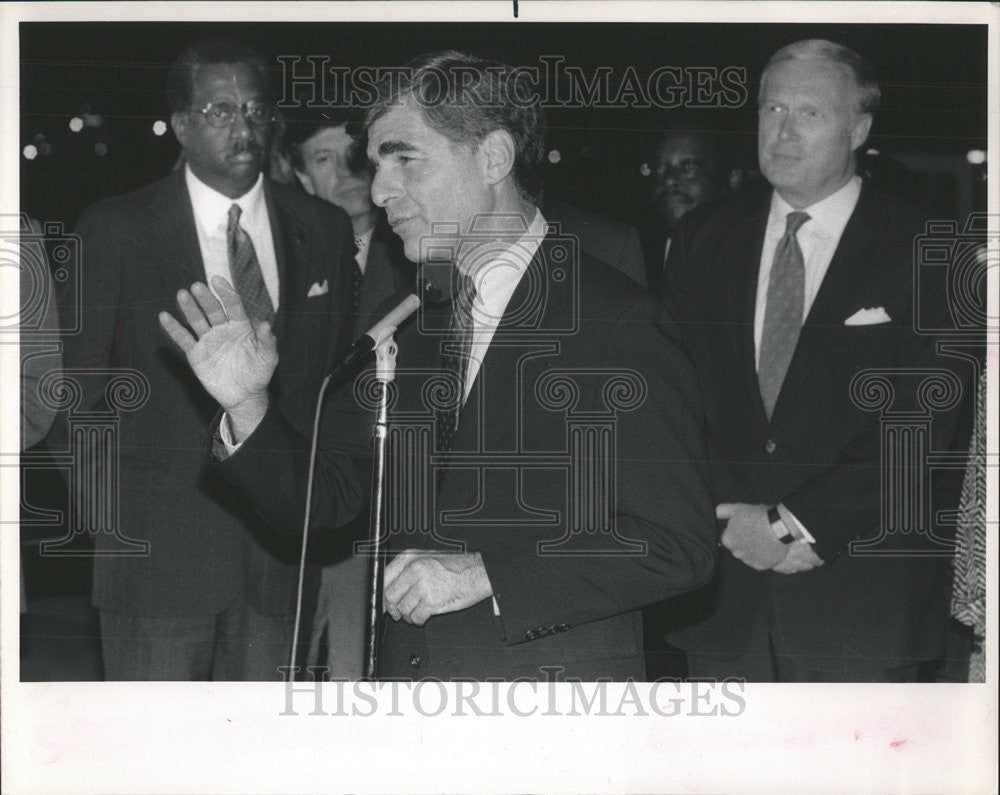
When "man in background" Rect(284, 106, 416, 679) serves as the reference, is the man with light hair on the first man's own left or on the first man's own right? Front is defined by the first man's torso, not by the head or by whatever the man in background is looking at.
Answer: on the first man's own left

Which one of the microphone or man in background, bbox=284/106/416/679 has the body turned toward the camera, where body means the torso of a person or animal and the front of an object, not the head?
the man in background

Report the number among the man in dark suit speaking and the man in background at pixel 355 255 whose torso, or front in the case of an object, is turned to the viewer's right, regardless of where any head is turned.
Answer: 0

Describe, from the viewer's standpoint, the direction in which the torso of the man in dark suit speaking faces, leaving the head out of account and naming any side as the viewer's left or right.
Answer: facing the viewer and to the left of the viewer

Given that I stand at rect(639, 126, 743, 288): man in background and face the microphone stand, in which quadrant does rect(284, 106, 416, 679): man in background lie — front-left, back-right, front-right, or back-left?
front-right

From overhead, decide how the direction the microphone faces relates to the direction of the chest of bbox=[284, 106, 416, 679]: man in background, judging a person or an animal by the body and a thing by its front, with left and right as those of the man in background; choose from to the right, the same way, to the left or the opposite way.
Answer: to the left

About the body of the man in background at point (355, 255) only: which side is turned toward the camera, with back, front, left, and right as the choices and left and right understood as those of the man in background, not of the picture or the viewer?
front

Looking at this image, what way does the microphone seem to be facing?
to the viewer's right

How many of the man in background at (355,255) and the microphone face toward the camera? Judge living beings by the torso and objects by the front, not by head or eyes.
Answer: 1
